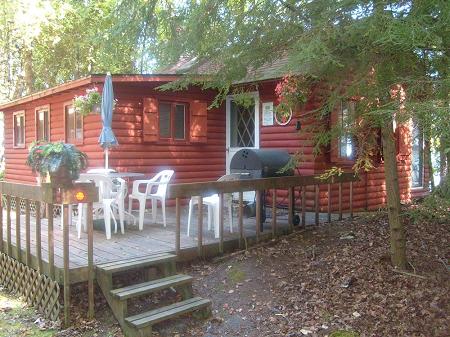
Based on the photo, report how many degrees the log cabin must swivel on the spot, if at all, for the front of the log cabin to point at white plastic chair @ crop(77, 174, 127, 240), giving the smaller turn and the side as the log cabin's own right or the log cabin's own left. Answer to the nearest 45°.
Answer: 0° — it already faces it

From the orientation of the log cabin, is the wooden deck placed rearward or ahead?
ahead

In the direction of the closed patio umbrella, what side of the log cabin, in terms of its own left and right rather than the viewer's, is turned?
front

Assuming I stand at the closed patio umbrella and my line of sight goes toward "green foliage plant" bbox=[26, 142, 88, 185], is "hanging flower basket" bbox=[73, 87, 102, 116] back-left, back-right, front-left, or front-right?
back-right

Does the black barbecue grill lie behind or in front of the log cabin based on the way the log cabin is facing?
in front

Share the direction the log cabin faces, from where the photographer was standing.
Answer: facing the viewer
